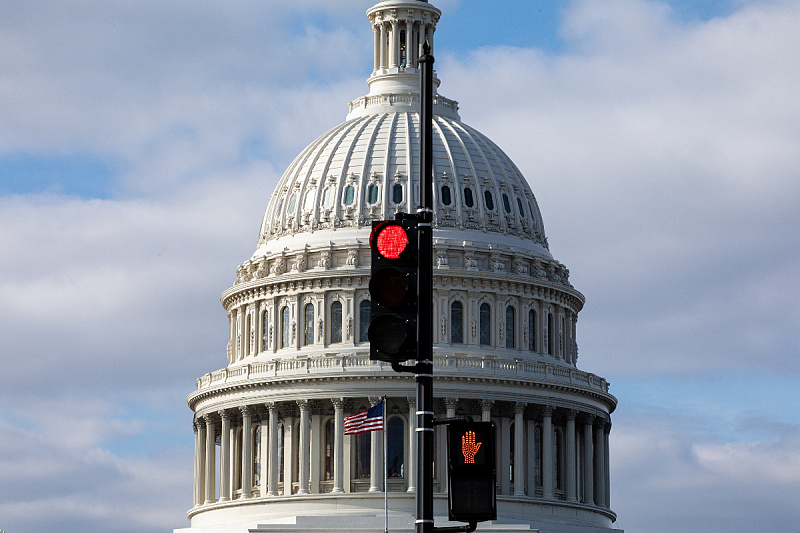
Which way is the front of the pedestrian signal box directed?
toward the camera
